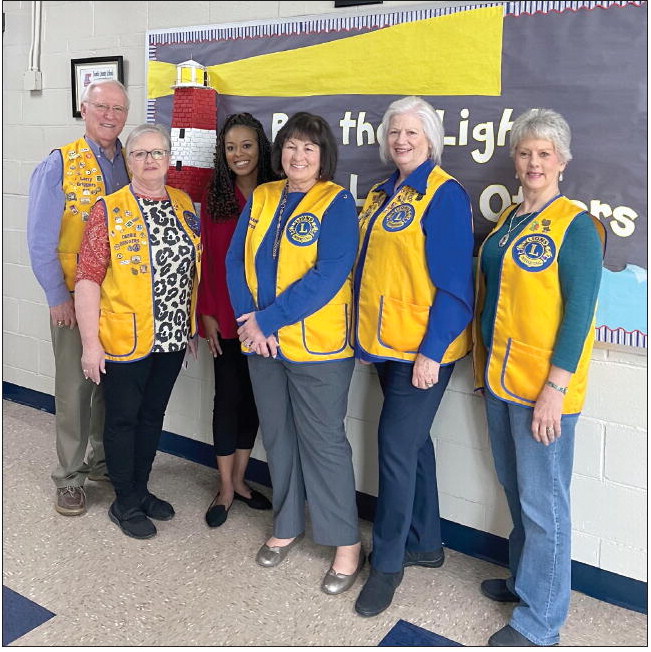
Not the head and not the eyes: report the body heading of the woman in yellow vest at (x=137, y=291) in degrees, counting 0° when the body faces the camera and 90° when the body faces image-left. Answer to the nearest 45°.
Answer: approximately 315°

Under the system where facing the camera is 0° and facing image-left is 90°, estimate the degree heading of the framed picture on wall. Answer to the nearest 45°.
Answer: approximately 45°

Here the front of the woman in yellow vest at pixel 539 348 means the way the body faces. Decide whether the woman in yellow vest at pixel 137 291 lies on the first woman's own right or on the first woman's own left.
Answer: on the first woman's own right

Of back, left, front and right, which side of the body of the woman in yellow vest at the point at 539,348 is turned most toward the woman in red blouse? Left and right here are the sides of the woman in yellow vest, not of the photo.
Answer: right

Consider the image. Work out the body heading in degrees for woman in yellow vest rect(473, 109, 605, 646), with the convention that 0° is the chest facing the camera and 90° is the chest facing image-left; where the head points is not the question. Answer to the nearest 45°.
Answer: approximately 45°

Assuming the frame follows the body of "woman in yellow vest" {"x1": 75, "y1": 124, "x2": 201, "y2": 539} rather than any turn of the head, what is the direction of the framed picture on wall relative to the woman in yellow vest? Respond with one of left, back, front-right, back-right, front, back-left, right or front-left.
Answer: back-left
